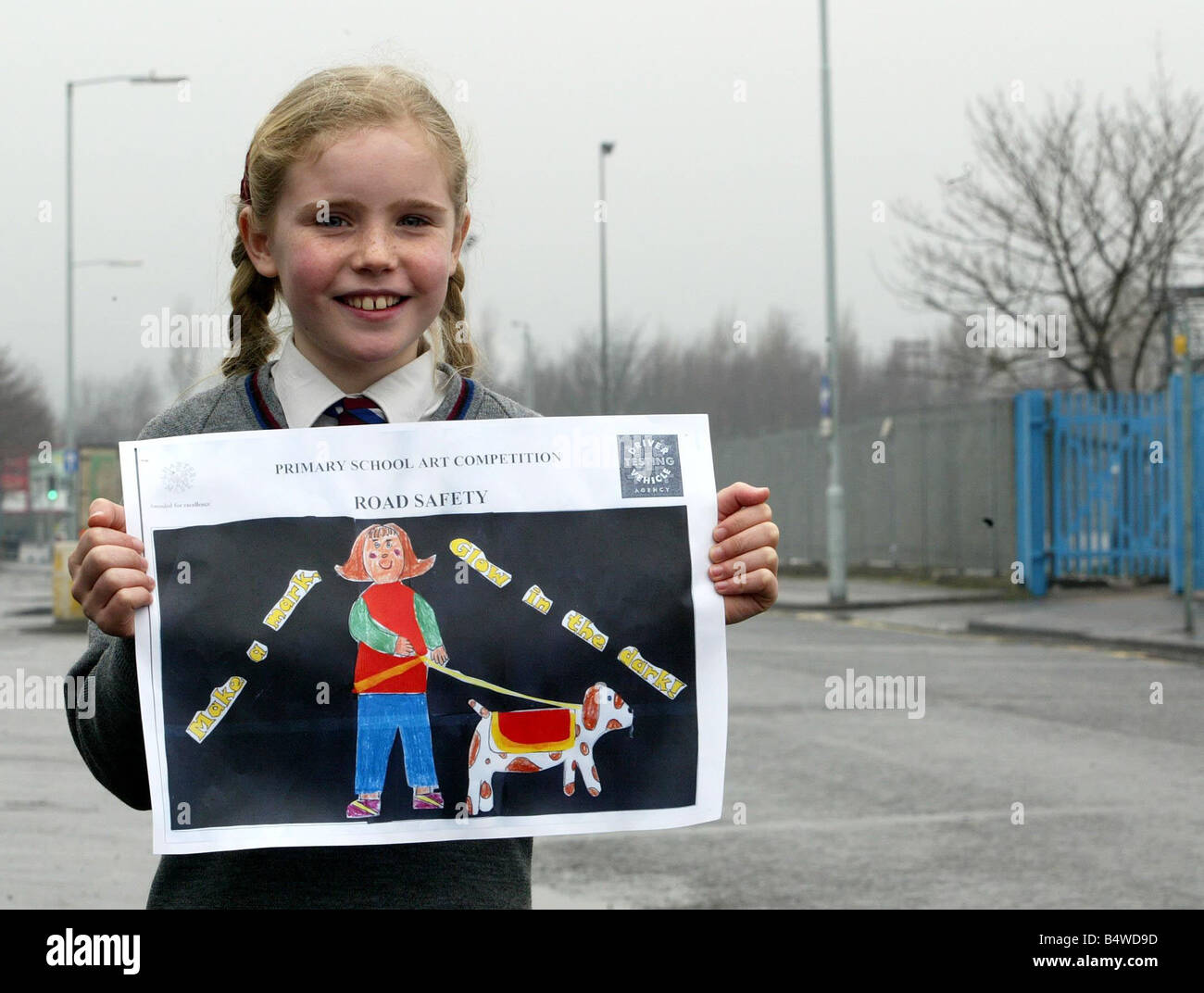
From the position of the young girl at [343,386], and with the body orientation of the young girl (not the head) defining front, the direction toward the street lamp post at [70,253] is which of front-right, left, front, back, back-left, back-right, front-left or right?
back

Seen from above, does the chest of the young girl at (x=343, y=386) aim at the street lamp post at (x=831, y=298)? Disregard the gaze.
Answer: no

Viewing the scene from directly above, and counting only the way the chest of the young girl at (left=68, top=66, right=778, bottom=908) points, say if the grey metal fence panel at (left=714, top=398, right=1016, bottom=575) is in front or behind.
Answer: behind

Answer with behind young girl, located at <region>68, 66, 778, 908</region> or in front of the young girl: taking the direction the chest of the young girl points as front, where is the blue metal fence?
behind

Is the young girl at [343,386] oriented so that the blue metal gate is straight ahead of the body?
no

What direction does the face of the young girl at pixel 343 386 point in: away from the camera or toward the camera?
toward the camera

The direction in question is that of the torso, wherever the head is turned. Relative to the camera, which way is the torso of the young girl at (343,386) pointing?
toward the camera

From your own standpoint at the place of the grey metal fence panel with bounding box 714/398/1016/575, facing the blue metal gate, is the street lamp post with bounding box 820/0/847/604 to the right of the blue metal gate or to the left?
right

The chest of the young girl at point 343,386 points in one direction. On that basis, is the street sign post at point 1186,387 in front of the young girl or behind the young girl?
behind
